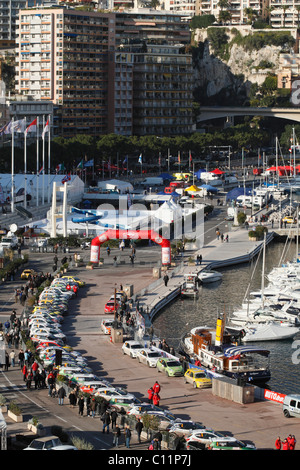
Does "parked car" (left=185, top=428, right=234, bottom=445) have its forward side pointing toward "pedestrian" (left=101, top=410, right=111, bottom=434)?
no

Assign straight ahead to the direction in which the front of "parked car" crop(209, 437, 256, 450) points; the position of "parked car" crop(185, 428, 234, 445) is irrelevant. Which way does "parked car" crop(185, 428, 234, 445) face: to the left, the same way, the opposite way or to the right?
the same way

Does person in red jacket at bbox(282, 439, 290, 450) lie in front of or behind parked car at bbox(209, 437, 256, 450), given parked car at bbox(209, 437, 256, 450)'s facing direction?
in front

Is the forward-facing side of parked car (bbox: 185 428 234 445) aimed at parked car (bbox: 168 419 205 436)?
no

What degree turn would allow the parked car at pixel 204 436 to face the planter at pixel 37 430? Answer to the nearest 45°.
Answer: approximately 180°

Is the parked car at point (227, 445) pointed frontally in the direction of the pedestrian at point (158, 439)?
no

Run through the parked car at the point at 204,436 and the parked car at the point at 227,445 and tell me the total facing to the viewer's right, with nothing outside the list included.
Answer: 2

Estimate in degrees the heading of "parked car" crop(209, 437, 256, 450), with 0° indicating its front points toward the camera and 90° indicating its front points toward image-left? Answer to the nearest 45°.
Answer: approximately 270°
